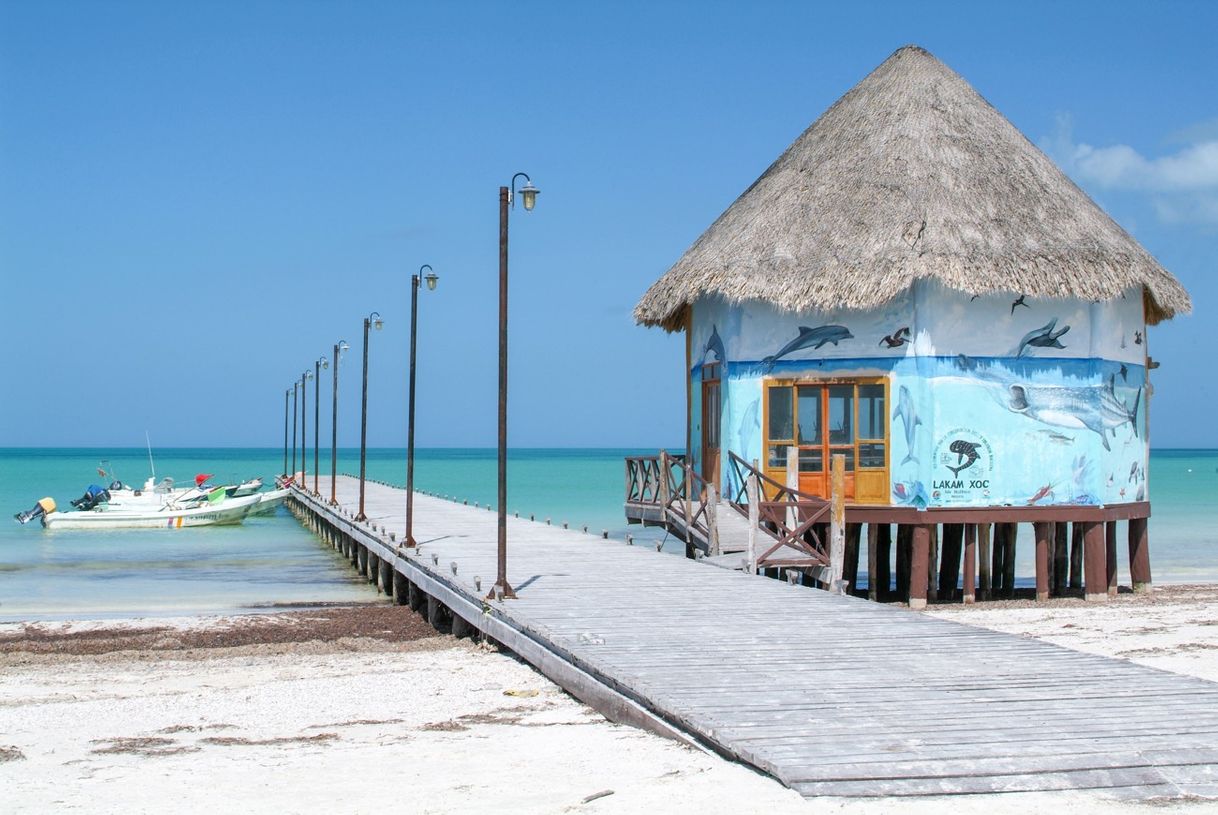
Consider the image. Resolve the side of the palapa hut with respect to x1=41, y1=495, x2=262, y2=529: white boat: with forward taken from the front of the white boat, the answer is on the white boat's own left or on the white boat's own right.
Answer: on the white boat's own right

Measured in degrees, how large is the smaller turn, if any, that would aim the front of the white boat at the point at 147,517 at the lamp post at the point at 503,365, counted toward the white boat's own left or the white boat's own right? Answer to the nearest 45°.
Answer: approximately 90° to the white boat's own right

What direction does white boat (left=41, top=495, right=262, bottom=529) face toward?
to the viewer's right
